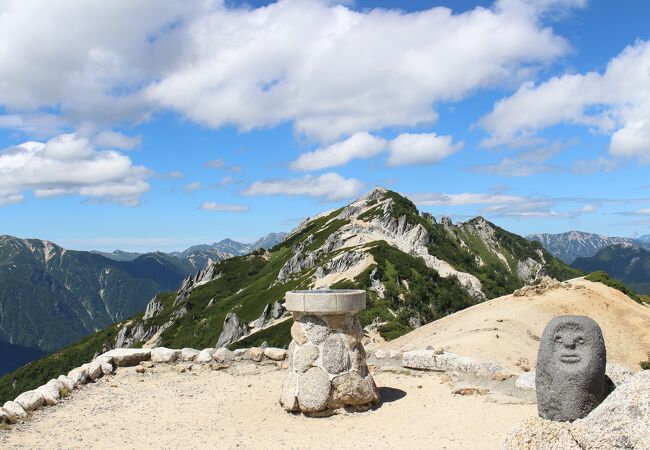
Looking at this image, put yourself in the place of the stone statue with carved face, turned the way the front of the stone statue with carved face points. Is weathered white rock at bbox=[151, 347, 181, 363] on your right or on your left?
on your right

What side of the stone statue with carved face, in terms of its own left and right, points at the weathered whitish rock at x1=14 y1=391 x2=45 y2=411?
right

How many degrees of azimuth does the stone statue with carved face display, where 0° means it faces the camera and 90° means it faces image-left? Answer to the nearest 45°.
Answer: approximately 0°

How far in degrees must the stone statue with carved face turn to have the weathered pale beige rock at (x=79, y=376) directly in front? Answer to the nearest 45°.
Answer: approximately 90° to its right

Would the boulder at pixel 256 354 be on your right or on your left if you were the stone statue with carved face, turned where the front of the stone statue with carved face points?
on your right

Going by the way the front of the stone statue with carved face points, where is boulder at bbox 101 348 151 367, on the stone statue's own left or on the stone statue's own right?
on the stone statue's own right

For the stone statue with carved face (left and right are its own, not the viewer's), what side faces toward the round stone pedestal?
right

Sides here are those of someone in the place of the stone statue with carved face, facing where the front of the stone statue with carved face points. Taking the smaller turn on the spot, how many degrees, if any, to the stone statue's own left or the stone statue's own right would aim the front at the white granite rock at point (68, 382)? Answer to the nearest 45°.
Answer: approximately 90° to the stone statue's own right

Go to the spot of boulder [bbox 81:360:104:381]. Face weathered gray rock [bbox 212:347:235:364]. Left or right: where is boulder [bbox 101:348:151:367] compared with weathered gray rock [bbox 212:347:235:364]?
left
